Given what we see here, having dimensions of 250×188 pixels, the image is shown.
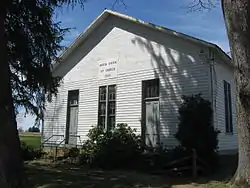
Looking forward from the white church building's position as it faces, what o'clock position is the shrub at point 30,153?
The shrub is roughly at 2 o'clock from the white church building.

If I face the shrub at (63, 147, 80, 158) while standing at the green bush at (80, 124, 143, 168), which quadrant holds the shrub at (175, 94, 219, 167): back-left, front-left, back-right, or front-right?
back-right

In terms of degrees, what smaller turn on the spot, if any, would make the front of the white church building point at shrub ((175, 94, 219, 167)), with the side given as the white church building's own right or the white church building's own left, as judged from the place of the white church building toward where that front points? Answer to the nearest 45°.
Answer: approximately 90° to the white church building's own left

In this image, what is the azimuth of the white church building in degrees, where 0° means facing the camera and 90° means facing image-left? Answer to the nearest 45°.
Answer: approximately 45°

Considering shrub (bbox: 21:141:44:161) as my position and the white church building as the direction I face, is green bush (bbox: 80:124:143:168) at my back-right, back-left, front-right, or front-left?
front-right
